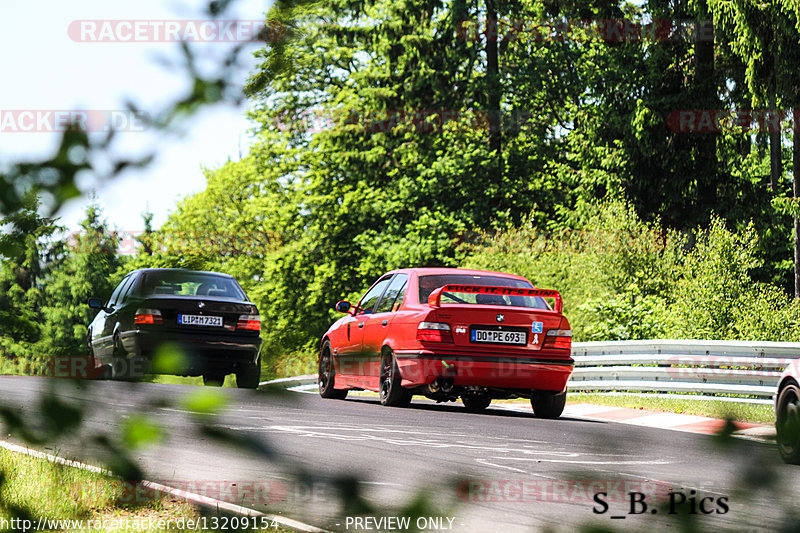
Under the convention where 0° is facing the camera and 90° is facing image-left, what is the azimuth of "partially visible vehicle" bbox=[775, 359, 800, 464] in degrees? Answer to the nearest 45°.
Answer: approximately 135°
